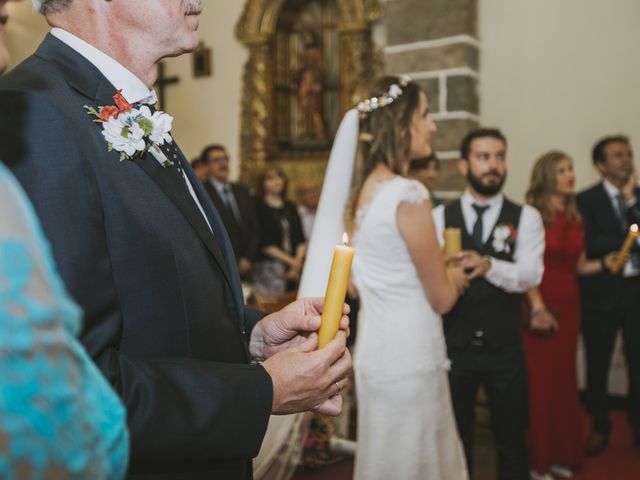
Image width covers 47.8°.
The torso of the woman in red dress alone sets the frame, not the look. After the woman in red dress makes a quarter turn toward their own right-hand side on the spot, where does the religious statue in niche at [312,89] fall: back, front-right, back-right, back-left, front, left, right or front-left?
right

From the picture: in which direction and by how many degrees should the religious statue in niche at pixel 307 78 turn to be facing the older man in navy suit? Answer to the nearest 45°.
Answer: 0° — it already faces them

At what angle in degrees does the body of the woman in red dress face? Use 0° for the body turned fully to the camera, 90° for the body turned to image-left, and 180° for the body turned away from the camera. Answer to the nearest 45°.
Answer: approximately 315°

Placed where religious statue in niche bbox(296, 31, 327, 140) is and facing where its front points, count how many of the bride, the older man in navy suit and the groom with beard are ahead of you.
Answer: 3

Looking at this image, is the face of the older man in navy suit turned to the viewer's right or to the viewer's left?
to the viewer's right

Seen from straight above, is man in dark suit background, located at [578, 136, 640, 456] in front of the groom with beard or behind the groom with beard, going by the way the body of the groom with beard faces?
behind

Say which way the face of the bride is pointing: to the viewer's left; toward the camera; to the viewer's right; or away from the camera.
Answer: to the viewer's right

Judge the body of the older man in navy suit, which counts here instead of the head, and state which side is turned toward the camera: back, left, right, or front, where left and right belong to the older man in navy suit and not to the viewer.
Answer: right

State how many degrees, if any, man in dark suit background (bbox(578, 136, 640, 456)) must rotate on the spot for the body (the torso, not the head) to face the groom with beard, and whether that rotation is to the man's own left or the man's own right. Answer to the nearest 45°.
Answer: approximately 45° to the man's own right

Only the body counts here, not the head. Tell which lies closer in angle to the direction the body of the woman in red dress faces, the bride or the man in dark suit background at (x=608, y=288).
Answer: the bride

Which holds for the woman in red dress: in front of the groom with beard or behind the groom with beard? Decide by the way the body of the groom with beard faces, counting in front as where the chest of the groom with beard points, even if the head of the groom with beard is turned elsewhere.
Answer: behind

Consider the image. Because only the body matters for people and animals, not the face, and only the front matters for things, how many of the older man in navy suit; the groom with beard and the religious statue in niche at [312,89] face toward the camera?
2

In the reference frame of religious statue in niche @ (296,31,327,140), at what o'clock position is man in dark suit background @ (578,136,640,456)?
The man in dark suit background is roughly at 11 o'clock from the religious statue in niche.
